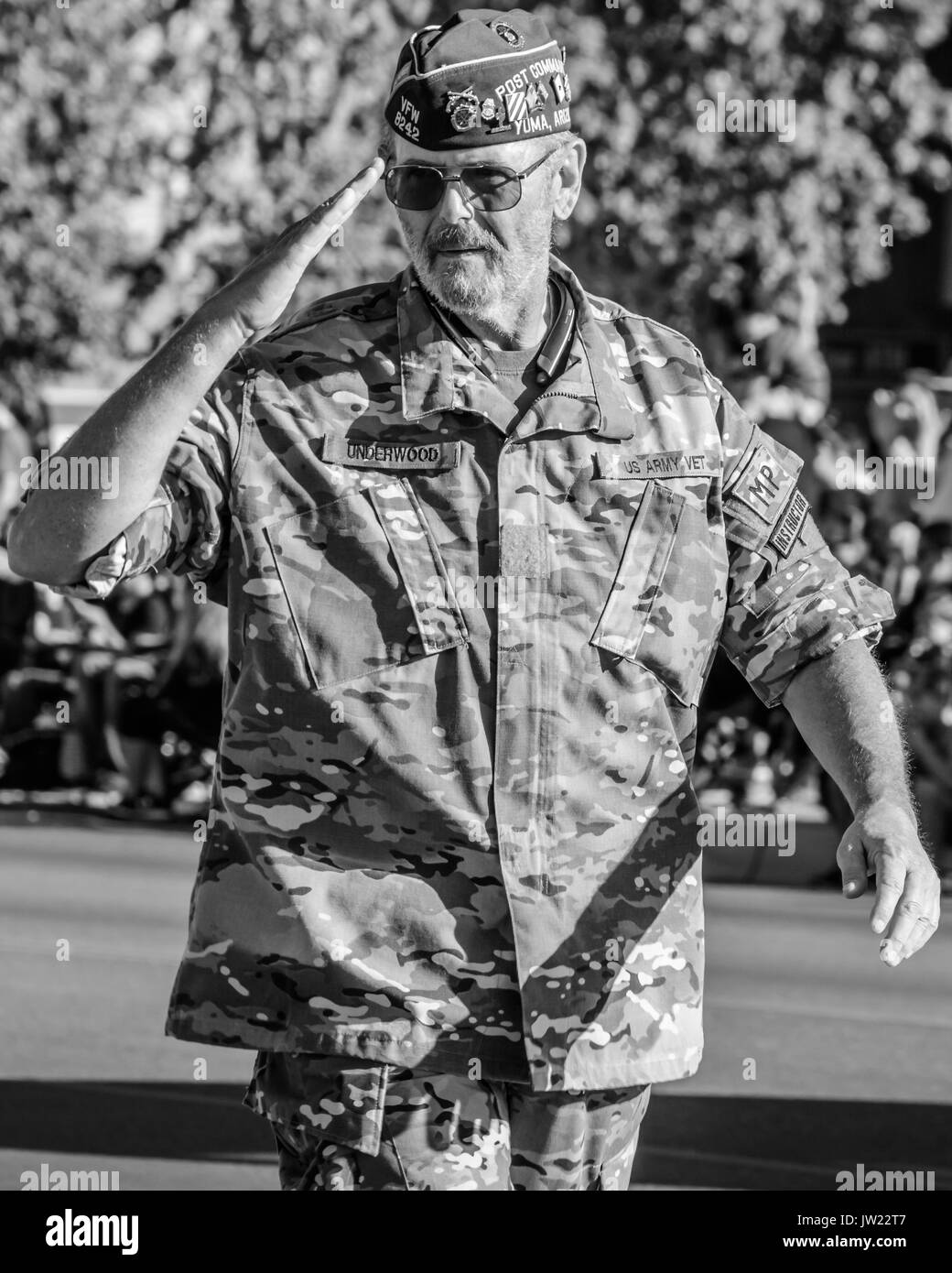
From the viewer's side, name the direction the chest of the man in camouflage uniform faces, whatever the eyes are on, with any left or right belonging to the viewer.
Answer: facing the viewer
